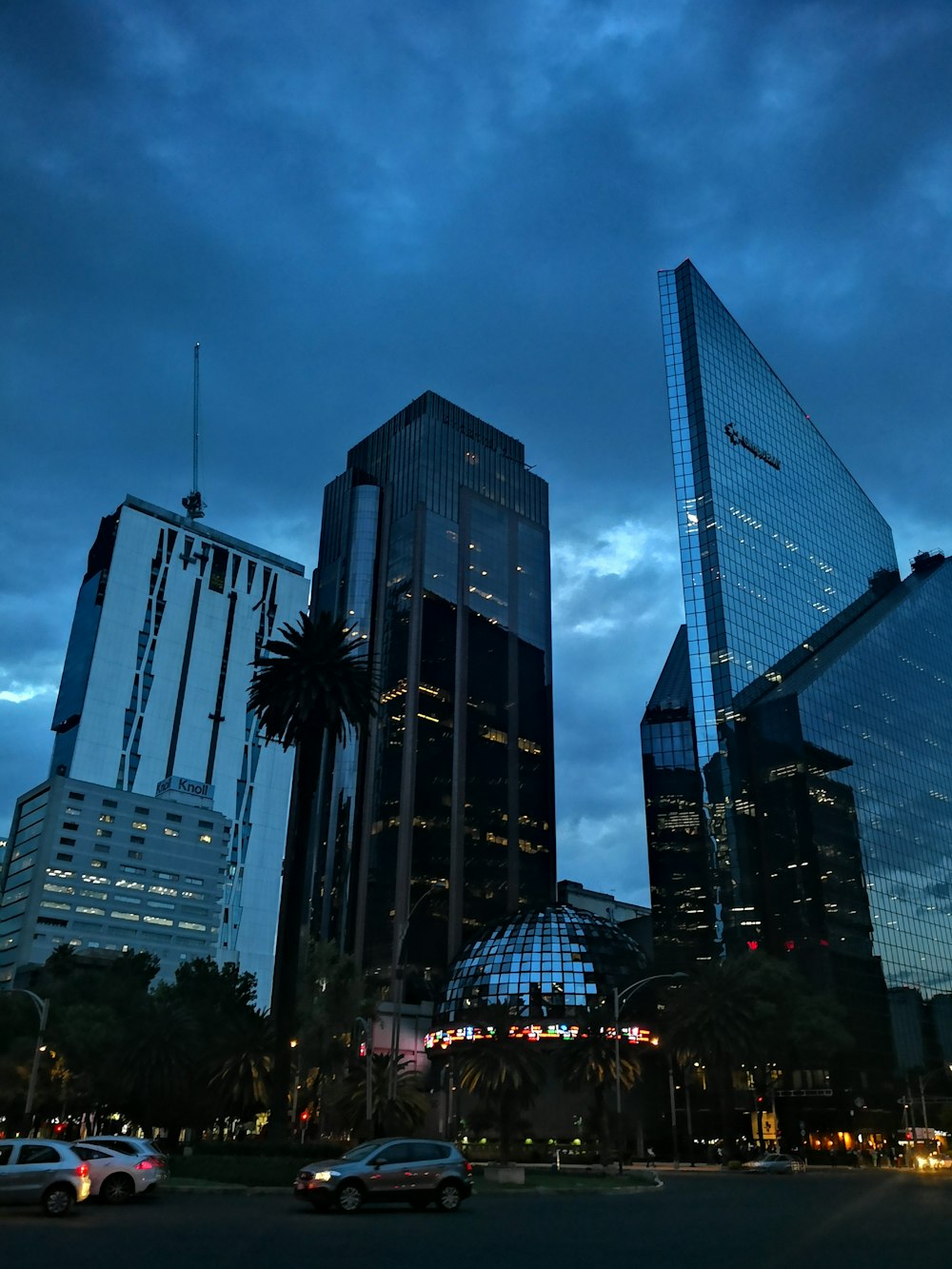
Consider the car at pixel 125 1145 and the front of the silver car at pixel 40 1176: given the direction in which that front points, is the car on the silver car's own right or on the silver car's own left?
on the silver car's own right

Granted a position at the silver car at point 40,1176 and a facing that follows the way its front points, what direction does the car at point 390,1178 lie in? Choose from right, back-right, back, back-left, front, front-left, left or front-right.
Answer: back

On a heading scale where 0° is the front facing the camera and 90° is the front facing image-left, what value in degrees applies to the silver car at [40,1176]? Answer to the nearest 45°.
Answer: approximately 90°
